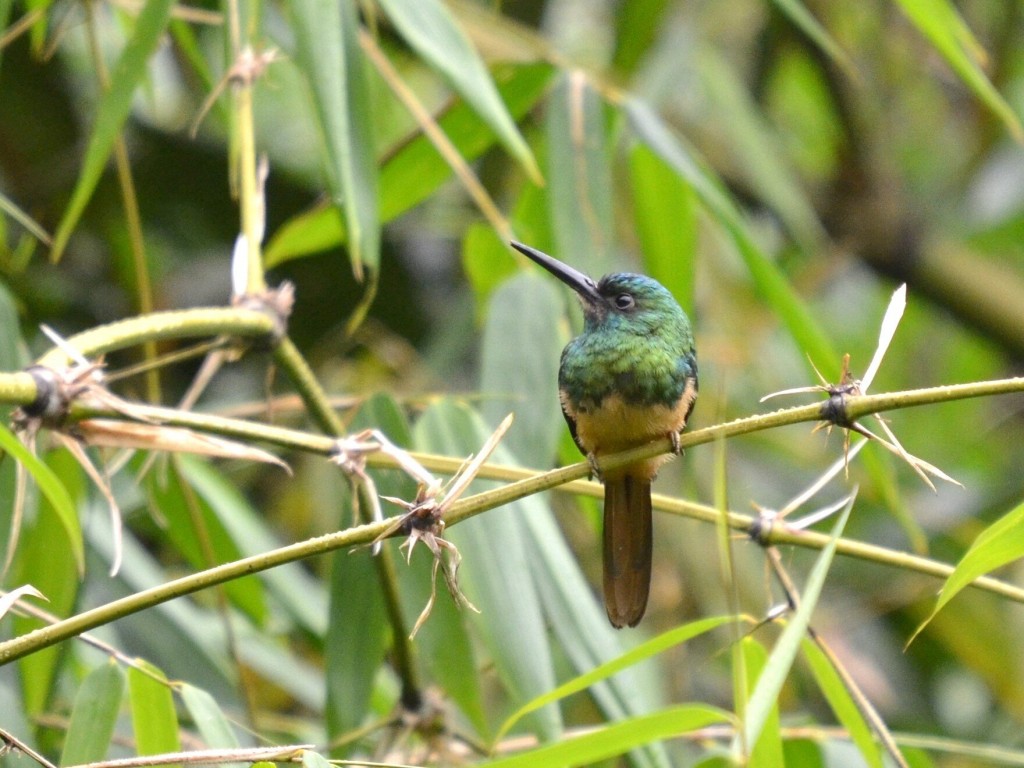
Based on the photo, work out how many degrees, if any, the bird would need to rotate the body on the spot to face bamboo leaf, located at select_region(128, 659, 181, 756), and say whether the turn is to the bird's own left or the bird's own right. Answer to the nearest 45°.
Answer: approximately 45° to the bird's own right

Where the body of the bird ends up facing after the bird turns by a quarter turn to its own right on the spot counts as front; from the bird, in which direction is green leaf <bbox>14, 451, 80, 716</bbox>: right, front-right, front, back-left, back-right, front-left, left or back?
front

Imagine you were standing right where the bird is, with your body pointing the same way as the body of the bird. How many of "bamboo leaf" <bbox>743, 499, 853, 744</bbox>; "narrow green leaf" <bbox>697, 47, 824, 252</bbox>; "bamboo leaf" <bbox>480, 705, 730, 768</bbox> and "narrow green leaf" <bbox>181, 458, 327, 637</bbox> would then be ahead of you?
2

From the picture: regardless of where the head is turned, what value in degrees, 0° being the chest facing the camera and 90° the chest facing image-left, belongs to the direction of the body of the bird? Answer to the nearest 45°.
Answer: approximately 0°

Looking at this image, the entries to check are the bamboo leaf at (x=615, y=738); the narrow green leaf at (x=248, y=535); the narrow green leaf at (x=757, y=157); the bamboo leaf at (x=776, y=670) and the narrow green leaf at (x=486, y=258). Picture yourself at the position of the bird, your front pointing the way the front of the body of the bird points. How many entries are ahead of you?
2

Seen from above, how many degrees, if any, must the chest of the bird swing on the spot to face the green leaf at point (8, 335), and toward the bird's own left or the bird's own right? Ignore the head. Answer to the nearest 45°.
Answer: approximately 90° to the bird's own right

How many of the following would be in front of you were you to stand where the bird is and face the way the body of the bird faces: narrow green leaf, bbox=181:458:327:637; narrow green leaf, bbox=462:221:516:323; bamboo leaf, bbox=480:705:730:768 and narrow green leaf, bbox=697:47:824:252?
1

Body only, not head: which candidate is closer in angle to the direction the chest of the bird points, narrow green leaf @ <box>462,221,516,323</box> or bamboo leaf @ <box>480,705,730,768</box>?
the bamboo leaf

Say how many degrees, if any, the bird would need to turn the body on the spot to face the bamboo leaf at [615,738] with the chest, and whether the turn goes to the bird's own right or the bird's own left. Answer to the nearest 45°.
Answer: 0° — it already faces it

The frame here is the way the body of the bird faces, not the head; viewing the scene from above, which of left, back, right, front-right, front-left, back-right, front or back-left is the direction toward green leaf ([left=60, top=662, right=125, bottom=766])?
front-right

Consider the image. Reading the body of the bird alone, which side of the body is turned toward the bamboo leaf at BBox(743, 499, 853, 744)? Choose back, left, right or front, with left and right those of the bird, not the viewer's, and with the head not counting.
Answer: left
